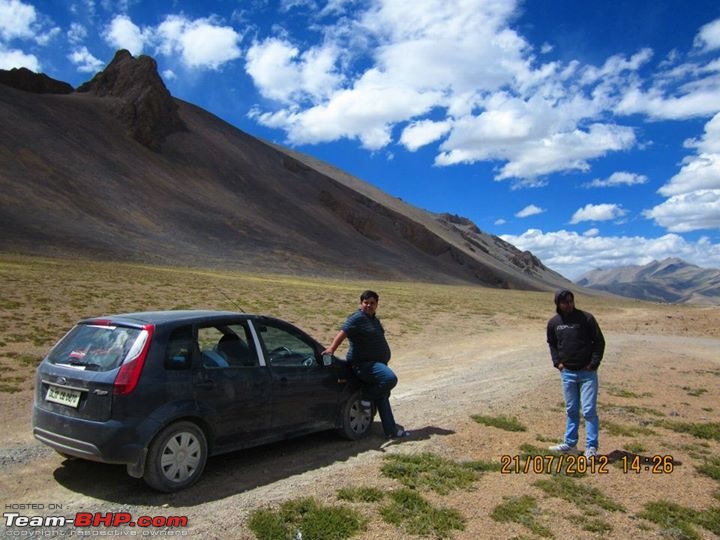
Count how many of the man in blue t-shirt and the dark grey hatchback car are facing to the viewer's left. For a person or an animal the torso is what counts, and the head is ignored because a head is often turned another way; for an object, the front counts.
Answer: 0

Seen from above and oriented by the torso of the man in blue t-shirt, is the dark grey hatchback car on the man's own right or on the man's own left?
on the man's own right

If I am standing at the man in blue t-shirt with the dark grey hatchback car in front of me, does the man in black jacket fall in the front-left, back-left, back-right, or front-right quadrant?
back-left

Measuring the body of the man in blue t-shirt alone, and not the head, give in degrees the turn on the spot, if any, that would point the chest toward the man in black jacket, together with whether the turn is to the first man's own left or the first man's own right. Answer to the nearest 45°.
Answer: approximately 45° to the first man's own left

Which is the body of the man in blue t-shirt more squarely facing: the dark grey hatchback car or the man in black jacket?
the man in black jacket

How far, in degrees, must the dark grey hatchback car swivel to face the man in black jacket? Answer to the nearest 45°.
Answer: approximately 45° to its right

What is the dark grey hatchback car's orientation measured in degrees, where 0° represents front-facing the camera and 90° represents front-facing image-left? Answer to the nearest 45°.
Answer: approximately 225°

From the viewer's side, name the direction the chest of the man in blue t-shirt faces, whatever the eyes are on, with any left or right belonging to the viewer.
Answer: facing the viewer and to the right of the viewer
